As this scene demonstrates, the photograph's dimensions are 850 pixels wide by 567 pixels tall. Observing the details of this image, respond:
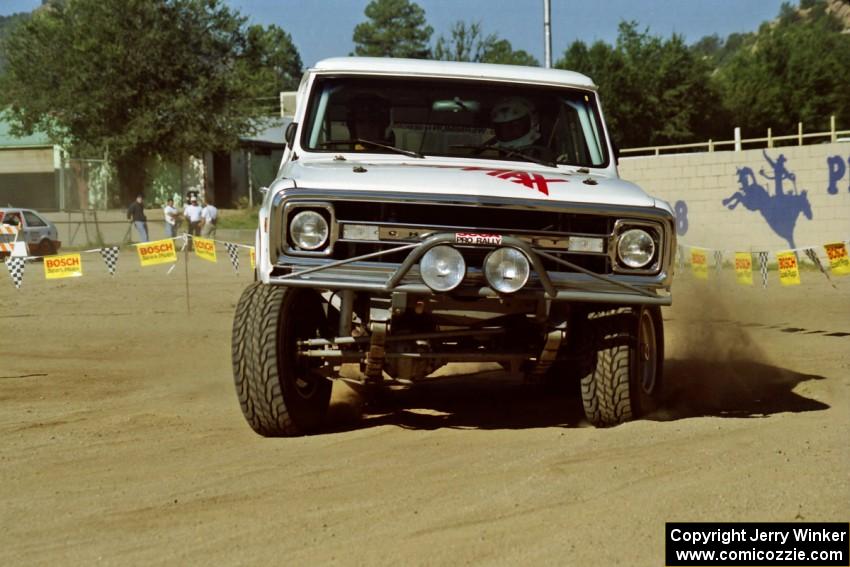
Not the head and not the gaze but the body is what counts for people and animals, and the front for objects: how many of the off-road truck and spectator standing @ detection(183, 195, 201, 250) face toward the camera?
2

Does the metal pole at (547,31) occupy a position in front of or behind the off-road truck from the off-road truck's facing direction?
behind

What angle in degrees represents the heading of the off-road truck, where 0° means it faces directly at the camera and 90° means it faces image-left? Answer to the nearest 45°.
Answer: approximately 0°

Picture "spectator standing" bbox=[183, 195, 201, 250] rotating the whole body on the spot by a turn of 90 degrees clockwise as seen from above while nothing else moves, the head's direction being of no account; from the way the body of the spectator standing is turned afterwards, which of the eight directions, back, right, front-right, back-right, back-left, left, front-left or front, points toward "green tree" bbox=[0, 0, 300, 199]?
right

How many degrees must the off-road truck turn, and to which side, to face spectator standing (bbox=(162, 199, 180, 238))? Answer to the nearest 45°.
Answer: approximately 180°

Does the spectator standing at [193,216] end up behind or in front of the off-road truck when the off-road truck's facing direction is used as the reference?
behind

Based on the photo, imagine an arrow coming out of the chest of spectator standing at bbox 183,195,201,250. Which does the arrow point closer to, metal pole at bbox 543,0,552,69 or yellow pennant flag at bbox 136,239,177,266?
the yellow pennant flag

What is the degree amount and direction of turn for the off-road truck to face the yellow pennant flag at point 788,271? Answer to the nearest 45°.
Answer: approximately 135° to its left

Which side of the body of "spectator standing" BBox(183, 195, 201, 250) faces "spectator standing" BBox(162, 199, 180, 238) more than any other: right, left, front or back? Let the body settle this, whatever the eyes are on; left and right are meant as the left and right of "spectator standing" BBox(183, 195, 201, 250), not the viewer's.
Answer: right

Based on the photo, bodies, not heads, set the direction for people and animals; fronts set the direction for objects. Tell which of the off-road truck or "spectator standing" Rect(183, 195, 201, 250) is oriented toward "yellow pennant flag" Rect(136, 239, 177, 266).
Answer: the spectator standing
